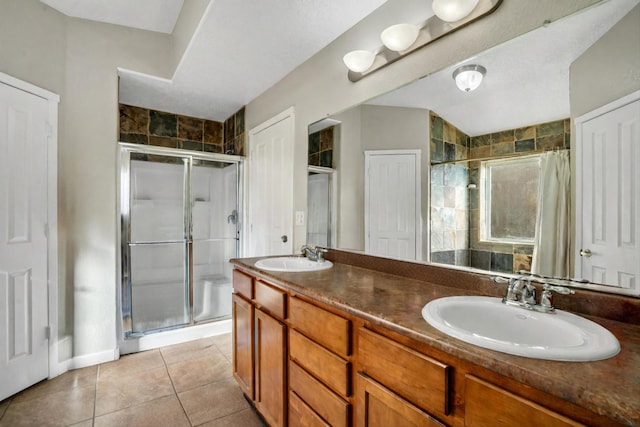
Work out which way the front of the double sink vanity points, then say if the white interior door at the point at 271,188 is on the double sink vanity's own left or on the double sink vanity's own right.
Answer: on the double sink vanity's own right

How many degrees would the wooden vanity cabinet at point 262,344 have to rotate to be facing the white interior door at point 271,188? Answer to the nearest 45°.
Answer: approximately 135° to its right

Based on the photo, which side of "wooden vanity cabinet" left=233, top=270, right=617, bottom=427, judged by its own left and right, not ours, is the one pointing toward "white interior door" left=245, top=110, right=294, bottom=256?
right

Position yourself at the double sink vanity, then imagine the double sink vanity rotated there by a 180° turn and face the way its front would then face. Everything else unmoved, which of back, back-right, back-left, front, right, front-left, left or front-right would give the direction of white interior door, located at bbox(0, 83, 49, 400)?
back-left

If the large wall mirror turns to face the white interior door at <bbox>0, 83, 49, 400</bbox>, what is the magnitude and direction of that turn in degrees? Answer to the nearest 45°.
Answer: approximately 45° to its right

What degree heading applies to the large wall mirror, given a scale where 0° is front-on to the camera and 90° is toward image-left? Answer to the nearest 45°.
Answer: approximately 45°

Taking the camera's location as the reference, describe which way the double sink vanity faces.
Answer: facing the viewer and to the left of the viewer
